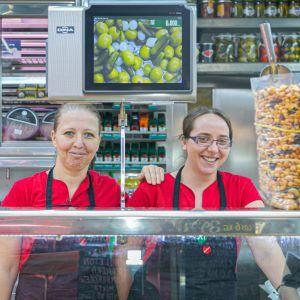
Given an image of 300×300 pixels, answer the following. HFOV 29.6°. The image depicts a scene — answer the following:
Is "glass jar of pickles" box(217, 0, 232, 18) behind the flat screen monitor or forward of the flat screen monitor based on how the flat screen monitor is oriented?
behind

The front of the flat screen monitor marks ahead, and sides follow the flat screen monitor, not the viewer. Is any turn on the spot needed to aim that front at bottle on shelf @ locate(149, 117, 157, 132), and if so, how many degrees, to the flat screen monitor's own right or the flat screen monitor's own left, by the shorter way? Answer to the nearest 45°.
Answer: approximately 180°

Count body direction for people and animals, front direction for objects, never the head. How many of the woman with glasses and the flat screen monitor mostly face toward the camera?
2

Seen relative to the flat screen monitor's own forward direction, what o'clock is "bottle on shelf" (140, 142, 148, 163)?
The bottle on shelf is roughly at 6 o'clock from the flat screen monitor.

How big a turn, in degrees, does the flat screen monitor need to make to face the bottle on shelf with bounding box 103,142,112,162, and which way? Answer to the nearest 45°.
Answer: approximately 180°

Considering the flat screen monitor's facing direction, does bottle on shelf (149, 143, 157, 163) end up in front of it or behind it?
behind

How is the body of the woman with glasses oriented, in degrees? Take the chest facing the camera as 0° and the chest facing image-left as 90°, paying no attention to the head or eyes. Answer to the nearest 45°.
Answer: approximately 0°

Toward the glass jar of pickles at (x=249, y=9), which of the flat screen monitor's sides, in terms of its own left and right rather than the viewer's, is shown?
back

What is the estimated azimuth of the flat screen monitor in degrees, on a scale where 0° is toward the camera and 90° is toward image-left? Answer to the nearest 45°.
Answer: approximately 0°

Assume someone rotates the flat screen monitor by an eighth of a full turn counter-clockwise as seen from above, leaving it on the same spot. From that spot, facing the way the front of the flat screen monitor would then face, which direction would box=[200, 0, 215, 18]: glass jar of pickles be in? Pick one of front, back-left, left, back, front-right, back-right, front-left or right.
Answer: back-left

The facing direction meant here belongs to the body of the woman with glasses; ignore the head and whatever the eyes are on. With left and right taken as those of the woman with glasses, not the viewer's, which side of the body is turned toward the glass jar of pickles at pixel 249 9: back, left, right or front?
back
